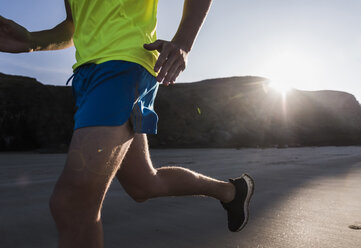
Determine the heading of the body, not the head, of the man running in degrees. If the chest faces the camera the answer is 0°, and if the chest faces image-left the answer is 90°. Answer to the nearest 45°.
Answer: approximately 45°

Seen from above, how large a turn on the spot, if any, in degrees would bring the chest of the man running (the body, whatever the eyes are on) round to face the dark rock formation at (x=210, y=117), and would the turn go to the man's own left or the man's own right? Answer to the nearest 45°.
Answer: approximately 135° to the man's own right

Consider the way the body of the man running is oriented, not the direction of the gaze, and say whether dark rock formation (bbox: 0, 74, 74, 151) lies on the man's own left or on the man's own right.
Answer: on the man's own right
